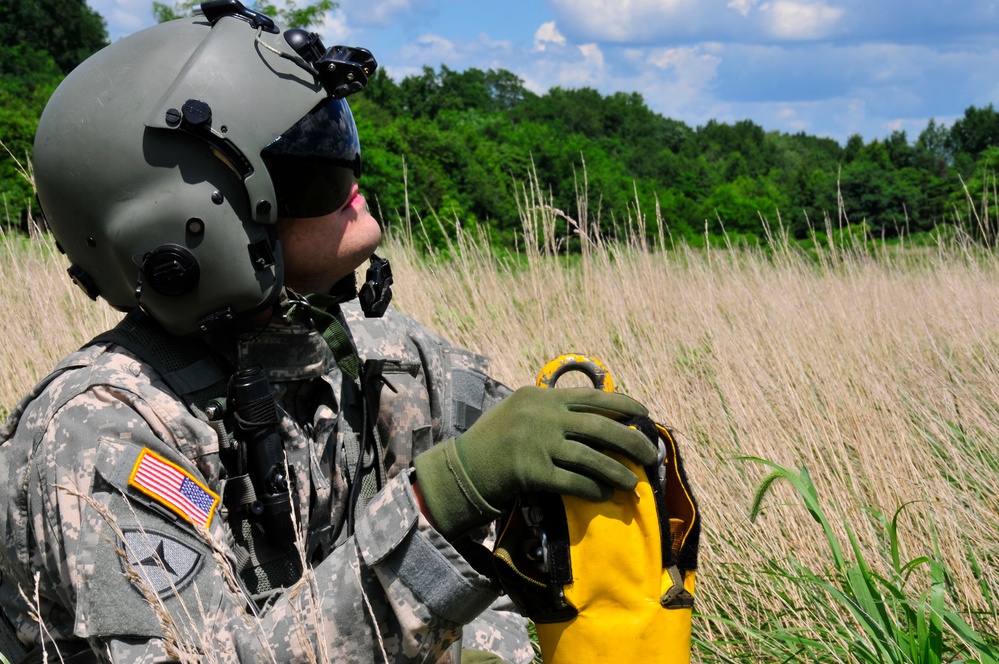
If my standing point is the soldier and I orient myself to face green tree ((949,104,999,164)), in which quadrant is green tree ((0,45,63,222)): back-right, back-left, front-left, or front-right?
front-left

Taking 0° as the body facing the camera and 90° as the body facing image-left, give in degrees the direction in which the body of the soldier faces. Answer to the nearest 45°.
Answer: approximately 315°

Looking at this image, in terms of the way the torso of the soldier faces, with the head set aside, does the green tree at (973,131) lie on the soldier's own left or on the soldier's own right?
on the soldier's own left

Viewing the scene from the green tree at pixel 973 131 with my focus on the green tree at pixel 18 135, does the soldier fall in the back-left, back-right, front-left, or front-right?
front-left

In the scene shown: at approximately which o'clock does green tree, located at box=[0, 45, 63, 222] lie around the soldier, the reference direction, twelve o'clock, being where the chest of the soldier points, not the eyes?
The green tree is roughly at 7 o'clock from the soldier.

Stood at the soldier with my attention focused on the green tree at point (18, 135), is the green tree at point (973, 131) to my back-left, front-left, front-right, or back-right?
front-right

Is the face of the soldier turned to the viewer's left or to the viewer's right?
to the viewer's right
